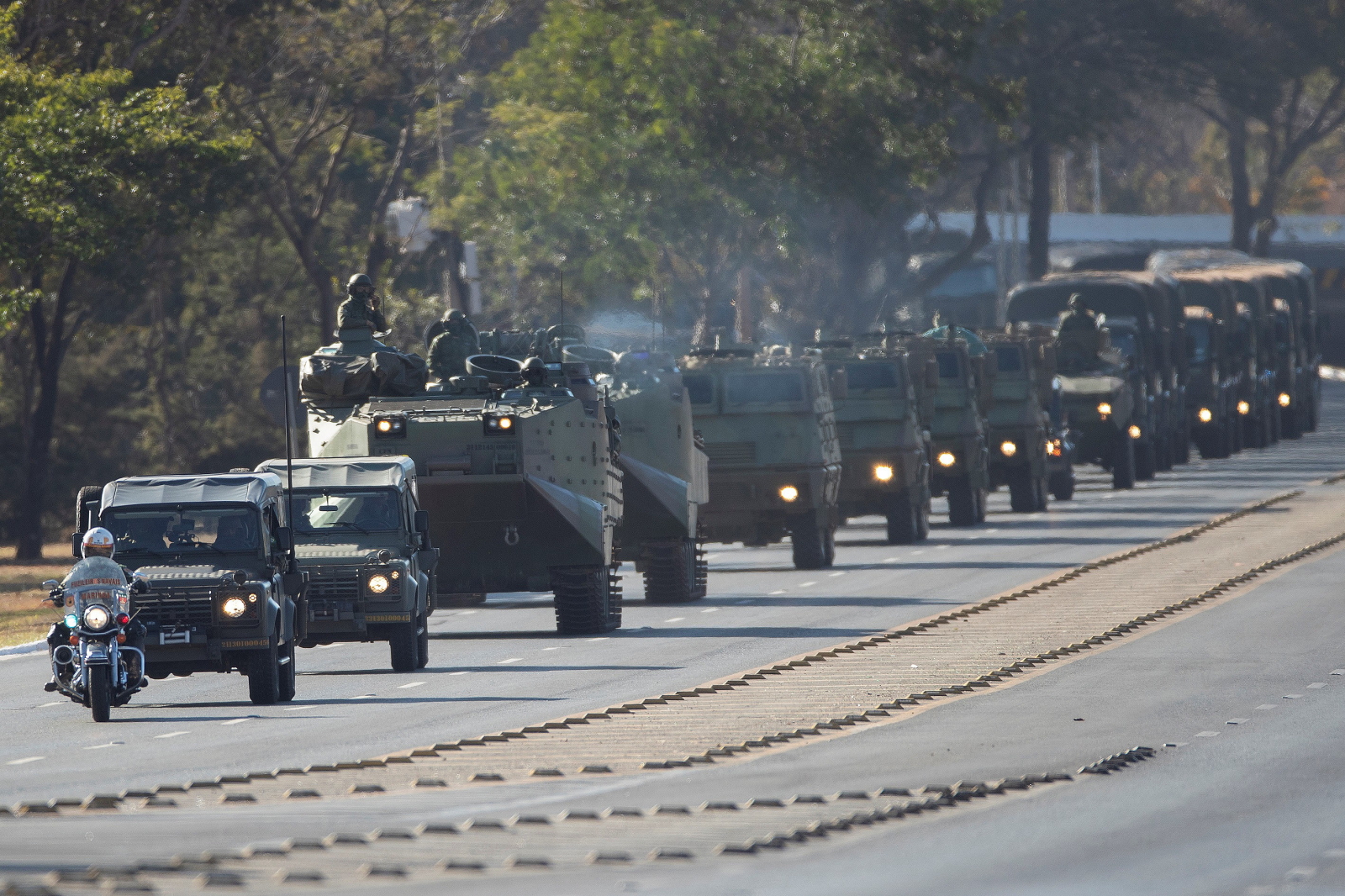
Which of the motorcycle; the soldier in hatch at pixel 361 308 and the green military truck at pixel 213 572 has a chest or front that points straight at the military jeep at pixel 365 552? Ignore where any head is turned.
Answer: the soldier in hatch

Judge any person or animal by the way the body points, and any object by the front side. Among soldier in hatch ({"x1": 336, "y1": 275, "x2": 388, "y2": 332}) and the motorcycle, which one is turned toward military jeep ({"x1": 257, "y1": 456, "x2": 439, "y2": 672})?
the soldier in hatch

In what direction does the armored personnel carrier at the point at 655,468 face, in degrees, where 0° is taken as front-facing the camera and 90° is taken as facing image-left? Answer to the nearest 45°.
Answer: approximately 0°

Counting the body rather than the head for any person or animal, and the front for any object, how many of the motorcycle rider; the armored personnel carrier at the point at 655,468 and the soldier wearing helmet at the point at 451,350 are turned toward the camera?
3

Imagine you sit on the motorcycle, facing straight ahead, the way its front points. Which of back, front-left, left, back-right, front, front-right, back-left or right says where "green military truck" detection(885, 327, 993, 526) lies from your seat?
back-left

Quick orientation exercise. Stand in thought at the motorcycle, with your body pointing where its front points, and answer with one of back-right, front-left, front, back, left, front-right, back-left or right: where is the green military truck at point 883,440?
back-left

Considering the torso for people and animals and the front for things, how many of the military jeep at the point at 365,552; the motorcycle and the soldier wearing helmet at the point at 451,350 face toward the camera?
3

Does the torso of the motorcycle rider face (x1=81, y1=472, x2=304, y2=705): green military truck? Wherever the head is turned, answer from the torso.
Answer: no

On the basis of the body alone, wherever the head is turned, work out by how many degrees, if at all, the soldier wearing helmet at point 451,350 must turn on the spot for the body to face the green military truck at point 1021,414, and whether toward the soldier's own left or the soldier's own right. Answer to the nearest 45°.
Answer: approximately 135° to the soldier's own left

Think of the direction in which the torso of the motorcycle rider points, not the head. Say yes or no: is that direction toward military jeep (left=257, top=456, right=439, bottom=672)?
no

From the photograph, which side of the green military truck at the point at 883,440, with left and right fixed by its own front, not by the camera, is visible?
front

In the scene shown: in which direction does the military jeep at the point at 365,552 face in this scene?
toward the camera

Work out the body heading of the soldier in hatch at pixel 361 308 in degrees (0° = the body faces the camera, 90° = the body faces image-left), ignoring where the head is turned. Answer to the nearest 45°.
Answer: approximately 0°

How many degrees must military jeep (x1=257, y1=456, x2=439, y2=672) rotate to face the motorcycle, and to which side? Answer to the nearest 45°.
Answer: approximately 45° to its right

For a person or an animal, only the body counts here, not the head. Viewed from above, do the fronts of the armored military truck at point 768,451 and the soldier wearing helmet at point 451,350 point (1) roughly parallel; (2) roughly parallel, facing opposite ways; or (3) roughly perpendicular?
roughly parallel

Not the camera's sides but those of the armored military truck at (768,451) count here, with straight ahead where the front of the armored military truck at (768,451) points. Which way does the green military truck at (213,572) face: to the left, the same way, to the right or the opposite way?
the same way

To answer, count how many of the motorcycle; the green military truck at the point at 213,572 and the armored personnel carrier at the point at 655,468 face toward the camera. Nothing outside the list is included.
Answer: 3

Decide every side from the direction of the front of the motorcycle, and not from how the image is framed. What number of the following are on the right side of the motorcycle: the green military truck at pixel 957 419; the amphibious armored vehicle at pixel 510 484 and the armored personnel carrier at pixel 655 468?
0

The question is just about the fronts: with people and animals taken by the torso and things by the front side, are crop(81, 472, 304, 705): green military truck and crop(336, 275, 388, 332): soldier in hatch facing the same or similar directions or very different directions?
same or similar directions
